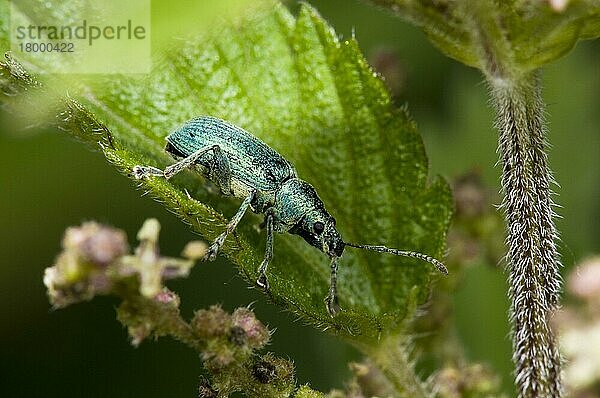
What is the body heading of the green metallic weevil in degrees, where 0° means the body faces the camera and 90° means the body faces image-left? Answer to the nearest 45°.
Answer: approximately 270°
